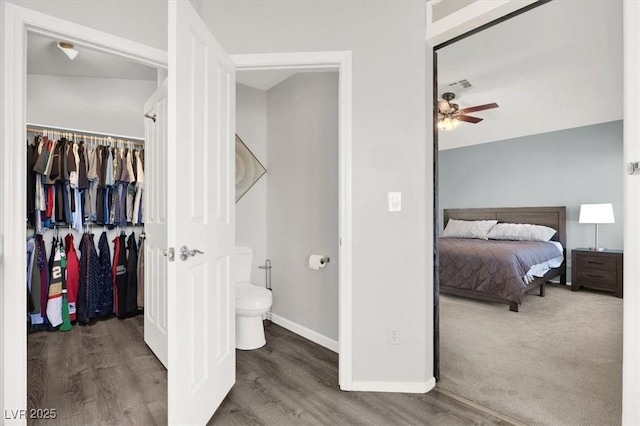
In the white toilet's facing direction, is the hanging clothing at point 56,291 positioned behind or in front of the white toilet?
behind

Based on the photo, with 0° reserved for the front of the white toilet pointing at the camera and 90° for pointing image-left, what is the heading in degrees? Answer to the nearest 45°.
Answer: approximately 315°

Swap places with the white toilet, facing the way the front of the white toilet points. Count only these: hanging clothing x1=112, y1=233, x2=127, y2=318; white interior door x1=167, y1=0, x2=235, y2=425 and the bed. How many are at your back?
1

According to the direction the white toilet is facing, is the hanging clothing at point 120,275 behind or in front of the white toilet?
behind

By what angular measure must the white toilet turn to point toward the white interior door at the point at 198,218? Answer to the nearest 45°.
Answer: approximately 45° to its right
